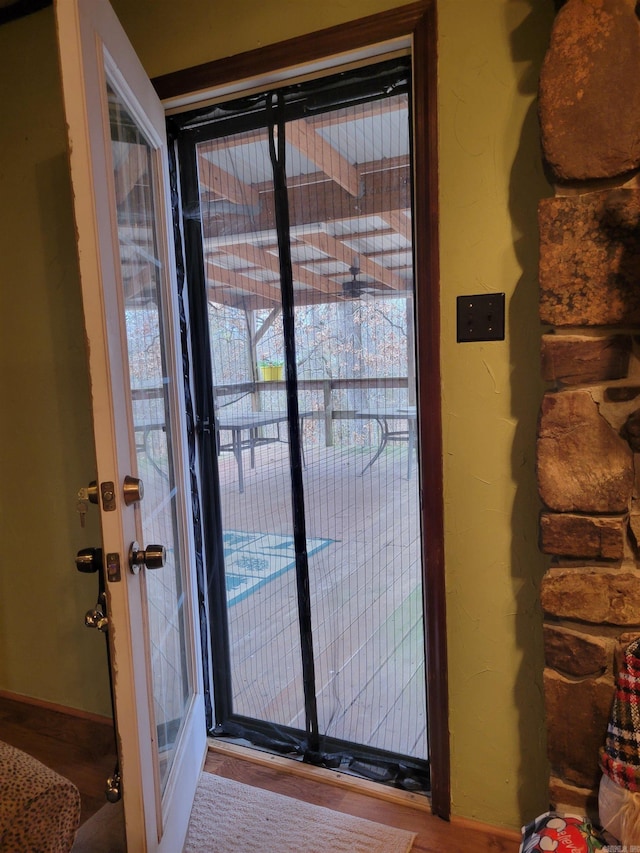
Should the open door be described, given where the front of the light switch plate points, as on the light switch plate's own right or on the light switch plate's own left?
on the light switch plate's own right

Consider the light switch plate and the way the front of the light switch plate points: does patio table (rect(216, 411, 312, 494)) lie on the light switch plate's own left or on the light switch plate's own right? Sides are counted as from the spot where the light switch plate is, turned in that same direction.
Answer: on the light switch plate's own right

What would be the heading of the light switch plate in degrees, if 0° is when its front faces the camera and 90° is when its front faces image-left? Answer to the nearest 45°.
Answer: approximately 0°
